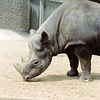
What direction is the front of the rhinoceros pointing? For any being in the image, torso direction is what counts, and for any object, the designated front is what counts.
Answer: to the viewer's left
